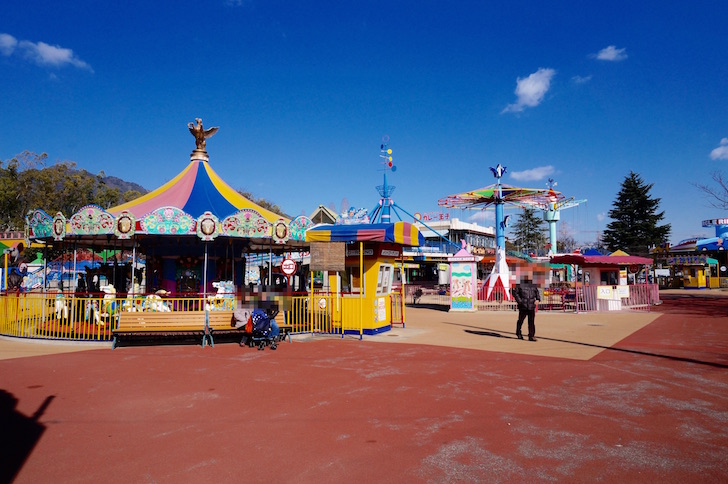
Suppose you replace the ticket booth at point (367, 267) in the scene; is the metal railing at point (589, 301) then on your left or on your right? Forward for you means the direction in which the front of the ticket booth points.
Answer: on your left

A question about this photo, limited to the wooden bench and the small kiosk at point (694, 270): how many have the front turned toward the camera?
2

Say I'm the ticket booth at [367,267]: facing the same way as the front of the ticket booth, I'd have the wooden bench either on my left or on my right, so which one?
on my right

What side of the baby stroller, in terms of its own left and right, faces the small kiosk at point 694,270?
left

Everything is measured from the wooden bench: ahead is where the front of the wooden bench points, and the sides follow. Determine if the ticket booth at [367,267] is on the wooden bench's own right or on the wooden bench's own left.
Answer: on the wooden bench's own left

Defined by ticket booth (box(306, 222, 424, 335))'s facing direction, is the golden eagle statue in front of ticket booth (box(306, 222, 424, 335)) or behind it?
behind

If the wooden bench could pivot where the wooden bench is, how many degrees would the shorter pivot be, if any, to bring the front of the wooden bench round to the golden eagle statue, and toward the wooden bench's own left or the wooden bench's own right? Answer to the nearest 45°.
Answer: approximately 180°

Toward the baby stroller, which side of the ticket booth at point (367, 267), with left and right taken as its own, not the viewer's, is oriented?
right
